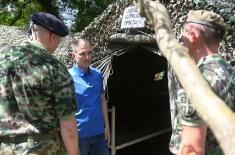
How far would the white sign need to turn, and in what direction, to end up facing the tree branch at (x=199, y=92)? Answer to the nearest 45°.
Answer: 0° — it already faces it

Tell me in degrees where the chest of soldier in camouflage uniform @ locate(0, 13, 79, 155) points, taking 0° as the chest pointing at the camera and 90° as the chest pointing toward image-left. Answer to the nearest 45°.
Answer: approximately 225°

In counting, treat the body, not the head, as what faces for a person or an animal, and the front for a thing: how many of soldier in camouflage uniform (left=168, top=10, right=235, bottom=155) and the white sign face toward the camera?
1

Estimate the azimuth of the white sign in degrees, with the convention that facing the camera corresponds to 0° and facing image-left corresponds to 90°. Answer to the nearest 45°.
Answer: approximately 0°

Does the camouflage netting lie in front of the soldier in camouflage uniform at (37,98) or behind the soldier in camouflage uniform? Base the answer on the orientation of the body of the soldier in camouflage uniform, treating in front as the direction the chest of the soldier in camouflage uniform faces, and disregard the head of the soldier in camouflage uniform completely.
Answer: in front

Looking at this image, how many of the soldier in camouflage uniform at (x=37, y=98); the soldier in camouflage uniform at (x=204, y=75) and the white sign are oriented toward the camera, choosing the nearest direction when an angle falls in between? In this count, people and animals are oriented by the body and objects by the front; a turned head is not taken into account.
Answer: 1

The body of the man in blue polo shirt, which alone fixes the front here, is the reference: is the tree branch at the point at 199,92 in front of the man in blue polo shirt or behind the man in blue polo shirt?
in front

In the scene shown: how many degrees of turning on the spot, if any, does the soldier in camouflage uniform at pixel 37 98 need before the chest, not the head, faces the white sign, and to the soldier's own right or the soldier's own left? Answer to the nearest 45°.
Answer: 0° — they already face it

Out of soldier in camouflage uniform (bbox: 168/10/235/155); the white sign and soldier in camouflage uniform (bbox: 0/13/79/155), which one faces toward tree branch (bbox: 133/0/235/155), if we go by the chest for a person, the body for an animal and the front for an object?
the white sign

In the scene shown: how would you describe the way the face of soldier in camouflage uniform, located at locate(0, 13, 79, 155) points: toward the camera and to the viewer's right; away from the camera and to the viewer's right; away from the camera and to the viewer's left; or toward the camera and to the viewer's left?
away from the camera and to the viewer's right

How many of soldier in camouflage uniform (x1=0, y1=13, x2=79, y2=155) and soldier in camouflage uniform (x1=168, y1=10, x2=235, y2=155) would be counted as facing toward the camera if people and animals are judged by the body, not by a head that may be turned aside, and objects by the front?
0
